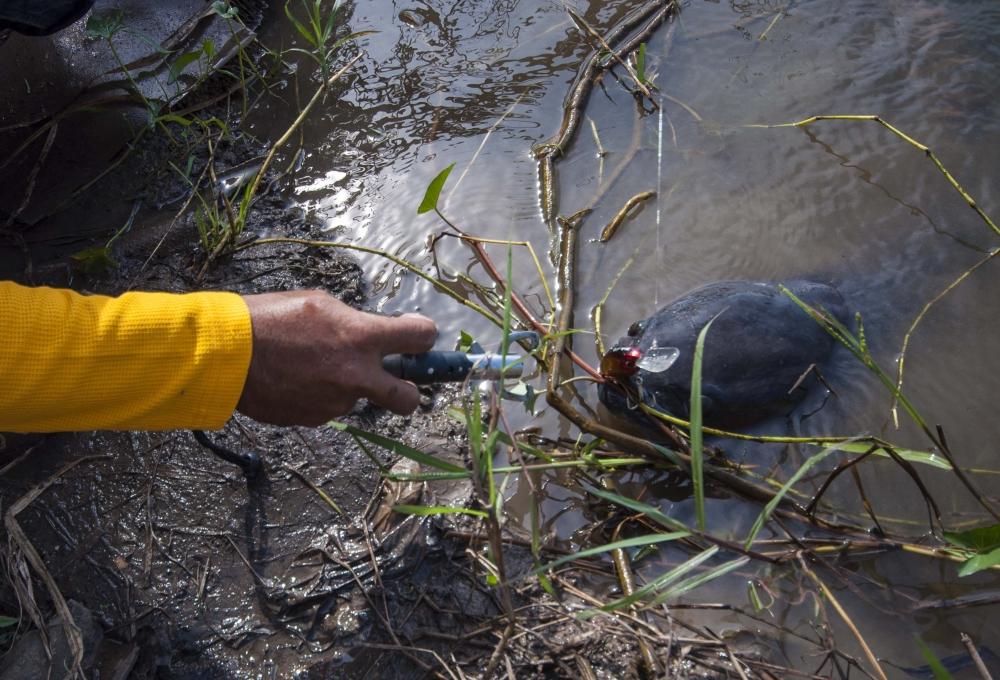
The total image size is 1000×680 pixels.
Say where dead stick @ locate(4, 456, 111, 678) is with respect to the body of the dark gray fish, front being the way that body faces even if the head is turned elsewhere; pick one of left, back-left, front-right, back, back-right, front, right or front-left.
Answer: front-left

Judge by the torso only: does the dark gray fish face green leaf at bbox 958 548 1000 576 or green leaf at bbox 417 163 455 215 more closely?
the green leaf at bbox 417 163 455 215

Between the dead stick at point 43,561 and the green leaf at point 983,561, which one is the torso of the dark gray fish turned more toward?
the dead stick

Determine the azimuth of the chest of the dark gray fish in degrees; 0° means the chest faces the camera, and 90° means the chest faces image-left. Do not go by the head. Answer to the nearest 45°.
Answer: approximately 90°

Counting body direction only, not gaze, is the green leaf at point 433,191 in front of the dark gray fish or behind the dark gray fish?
in front
